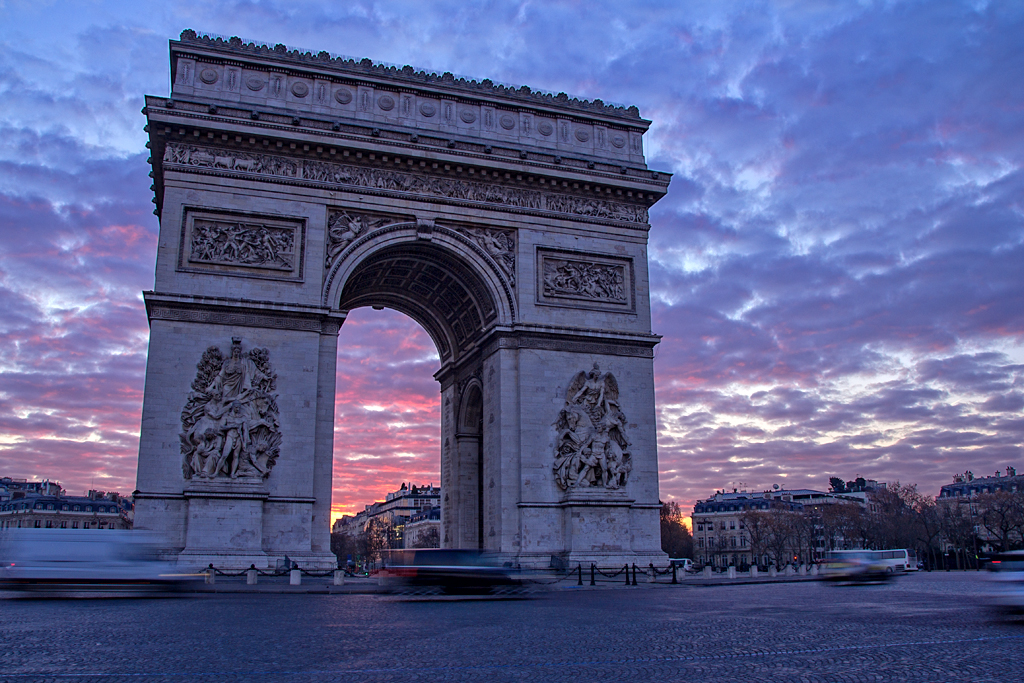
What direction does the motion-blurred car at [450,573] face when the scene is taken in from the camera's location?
facing to the right of the viewer

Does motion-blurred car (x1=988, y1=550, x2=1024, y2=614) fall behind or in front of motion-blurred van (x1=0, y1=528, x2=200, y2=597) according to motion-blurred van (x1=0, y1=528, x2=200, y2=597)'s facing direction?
in front

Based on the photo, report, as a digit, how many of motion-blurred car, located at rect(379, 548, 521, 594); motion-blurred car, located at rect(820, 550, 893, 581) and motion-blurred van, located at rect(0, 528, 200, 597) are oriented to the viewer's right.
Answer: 3

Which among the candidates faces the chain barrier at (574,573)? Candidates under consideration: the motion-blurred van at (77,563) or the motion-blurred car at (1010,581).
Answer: the motion-blurred van

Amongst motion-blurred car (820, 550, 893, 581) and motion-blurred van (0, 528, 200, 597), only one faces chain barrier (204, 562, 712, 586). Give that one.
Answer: the motion-blurred van

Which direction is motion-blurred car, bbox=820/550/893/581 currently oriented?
to the viewer's right

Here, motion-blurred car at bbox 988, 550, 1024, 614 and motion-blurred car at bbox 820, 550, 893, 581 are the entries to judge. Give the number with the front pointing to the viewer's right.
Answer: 2

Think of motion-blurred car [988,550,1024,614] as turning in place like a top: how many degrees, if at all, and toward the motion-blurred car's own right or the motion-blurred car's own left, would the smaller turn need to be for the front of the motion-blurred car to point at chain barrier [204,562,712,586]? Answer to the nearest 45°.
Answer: approximately 135° to the motion-blurred car's own left

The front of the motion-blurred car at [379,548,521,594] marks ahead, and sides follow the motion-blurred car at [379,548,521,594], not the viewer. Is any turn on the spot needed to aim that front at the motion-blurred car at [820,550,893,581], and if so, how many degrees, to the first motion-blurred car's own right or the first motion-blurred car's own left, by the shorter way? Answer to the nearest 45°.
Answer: approximately 45° to the first motion-blurred car's own left

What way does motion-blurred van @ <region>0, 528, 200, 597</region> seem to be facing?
to the viewer's right

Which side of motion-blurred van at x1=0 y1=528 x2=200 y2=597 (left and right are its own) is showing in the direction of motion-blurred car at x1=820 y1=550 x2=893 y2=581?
front

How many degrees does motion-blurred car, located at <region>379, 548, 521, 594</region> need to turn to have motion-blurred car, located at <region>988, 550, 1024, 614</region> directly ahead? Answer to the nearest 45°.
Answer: approximately 45° to its right

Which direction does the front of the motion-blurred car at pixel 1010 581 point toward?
to the viewer's right
